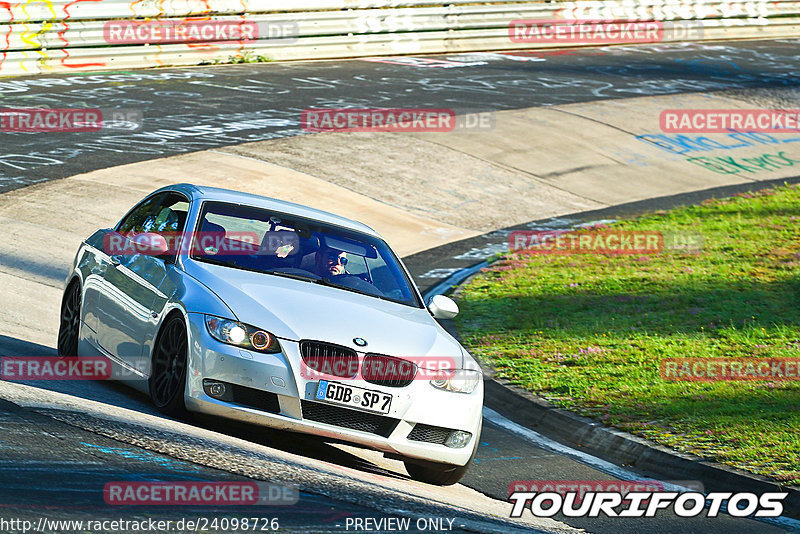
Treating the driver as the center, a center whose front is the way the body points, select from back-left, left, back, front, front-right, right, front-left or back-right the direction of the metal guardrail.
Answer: back-left

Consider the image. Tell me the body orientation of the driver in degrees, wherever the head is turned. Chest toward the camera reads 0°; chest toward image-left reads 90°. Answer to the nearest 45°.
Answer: approximately 315°

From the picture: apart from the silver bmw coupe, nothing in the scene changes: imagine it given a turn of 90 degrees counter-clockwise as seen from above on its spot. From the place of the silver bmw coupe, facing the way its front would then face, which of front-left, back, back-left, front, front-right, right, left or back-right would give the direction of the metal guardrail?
front-left
